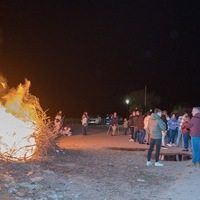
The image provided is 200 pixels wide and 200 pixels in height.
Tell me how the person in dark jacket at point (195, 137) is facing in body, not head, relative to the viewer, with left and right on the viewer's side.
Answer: facing away from the viewer and to the left of the viewer

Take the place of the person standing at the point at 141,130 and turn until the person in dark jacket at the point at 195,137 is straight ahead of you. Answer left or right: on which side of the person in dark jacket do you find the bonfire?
right

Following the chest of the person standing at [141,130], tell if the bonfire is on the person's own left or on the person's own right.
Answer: on the person's own left

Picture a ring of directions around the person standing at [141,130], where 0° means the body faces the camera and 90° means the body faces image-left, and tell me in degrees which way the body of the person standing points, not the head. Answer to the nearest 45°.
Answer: approximately 90°

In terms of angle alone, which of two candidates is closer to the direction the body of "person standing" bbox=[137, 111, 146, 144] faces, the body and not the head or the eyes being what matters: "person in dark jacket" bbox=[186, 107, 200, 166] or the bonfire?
the bonfire

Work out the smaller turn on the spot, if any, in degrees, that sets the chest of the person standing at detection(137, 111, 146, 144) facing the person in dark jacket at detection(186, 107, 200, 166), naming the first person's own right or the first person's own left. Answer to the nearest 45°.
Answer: approximately 90° to the first person's own left

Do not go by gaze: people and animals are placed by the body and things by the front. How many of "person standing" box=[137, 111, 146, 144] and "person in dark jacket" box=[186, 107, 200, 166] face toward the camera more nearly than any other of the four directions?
0
